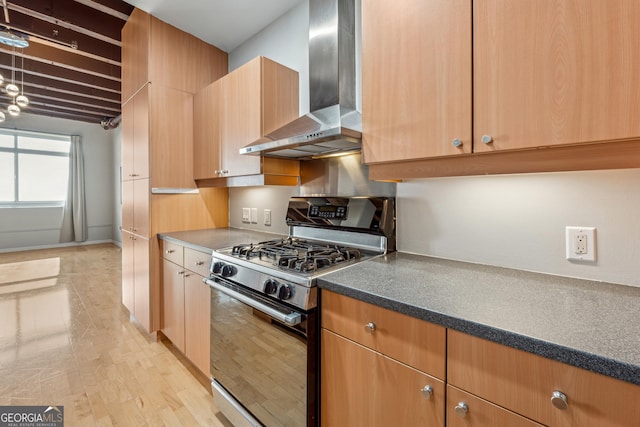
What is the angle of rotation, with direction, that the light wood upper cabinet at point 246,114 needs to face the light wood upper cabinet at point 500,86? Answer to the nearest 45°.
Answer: approximately 90° to its left

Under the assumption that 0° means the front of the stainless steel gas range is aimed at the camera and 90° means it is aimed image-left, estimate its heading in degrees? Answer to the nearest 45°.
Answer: approximately 45°

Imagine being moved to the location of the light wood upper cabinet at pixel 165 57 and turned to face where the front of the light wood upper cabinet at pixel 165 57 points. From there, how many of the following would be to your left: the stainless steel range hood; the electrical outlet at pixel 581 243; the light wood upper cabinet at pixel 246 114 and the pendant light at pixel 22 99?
3

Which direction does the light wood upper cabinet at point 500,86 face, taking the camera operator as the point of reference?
facing the viewer and to the left of the viewer

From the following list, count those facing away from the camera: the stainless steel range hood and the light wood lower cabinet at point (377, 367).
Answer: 0

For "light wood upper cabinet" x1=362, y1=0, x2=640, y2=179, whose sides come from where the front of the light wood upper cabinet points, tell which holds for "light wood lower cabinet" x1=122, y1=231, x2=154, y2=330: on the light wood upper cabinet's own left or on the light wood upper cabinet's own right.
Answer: on the light wood upper cabinet's own right

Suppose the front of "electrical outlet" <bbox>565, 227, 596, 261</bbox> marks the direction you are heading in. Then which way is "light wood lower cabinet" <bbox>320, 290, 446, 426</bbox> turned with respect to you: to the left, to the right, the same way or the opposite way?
the same way

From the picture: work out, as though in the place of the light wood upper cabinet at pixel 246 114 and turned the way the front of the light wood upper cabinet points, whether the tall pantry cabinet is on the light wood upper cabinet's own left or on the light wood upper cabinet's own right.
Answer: on the light wood upper cabinet's own right

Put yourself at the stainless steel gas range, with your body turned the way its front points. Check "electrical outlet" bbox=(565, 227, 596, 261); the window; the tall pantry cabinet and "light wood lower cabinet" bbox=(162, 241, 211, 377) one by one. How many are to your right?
3

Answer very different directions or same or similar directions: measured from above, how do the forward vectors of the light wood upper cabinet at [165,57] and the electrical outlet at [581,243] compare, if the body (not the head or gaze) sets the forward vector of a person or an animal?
same or similar directions

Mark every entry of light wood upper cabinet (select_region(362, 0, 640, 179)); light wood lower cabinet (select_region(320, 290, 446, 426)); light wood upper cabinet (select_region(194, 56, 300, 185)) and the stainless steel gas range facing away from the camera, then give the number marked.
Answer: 0

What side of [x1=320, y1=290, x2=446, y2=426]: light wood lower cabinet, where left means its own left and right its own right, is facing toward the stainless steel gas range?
right

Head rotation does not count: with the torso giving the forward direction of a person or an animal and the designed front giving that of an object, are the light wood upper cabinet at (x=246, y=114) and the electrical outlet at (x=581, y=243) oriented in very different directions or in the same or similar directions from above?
same or similar directions

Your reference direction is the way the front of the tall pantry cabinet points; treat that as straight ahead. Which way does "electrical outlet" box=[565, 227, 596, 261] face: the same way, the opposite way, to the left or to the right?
the same way
